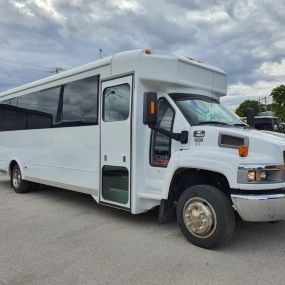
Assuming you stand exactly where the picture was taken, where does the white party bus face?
facing the viewer and to the right of the viewer
